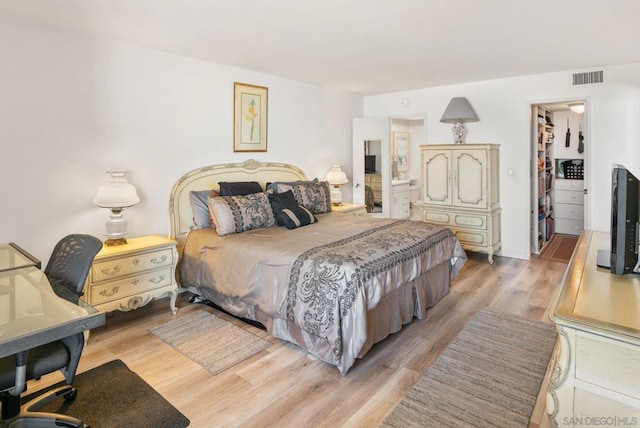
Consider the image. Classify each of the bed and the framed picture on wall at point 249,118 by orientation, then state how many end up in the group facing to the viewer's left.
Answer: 0

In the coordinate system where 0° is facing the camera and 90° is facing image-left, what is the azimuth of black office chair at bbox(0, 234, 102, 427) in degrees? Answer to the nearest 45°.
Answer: approximately 45°

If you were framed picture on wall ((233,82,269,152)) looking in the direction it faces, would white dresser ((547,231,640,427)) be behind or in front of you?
in front

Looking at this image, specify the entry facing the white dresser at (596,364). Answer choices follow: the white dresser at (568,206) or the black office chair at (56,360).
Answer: the white dresser at (568,206)

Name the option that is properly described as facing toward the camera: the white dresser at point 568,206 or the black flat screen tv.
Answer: the white dresser

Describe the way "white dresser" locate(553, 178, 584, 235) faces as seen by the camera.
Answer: facing the viewer

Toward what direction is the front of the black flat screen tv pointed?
to the viewer's left

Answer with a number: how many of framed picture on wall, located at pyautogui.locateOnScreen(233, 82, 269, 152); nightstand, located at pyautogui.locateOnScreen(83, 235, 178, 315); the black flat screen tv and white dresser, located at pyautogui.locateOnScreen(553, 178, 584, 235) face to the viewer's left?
1

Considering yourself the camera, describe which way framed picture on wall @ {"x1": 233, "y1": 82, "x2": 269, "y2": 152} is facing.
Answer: facing the viewer and to the right of the viewer

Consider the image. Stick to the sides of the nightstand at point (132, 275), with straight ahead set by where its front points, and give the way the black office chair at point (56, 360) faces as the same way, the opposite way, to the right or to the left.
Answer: to the right

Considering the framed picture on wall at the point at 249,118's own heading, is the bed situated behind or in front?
in front
